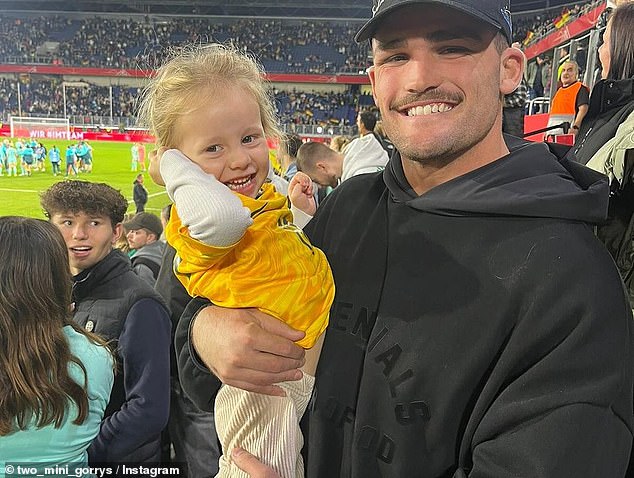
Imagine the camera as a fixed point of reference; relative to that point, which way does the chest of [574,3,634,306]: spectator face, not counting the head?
to the viewer's left

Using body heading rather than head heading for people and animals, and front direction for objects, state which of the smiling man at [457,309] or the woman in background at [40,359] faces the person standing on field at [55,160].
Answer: the woman in background

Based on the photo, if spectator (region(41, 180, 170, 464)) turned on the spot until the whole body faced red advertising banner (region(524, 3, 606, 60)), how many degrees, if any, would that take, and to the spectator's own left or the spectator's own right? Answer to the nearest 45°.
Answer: approximately 180°

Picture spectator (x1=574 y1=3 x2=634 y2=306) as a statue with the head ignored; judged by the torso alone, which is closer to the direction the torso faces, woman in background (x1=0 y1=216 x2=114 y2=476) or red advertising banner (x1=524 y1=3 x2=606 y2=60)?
the woman in background

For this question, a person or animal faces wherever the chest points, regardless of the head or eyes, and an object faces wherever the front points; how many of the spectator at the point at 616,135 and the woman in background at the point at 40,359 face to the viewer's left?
1

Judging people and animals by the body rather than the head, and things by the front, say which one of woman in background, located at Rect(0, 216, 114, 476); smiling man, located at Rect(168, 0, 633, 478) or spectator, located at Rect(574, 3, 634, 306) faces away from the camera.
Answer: the woman in background

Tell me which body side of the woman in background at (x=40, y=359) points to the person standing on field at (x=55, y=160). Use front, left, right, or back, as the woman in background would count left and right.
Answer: front

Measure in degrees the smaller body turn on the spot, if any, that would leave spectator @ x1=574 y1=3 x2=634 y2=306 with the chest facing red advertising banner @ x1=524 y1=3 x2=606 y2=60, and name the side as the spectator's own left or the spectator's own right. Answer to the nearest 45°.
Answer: approximately 90° to the spectator's own right

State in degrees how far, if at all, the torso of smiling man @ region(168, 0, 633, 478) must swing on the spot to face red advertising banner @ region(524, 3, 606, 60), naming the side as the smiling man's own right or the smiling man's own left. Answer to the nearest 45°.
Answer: approximately 135° to the smiling man's own right

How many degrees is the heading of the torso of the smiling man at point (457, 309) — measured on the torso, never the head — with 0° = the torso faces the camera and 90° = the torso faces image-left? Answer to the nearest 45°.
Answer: approximately 45°

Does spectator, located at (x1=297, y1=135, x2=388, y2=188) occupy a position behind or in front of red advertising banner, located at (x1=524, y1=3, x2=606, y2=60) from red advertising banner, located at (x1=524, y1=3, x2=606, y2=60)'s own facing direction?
in front

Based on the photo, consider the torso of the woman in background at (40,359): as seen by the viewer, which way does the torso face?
away from the camera
